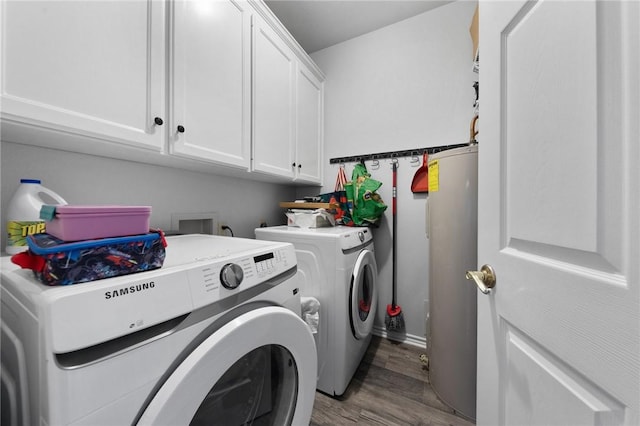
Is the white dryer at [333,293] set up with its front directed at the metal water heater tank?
yes

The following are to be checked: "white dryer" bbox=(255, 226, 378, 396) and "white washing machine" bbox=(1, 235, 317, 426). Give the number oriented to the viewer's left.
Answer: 0

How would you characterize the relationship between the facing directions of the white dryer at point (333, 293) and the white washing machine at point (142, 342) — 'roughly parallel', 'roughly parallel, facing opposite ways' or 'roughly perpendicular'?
roughly parallel

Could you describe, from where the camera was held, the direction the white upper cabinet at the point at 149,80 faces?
facing the viewer and to the right of the viewer

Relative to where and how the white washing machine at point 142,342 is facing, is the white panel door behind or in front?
in front

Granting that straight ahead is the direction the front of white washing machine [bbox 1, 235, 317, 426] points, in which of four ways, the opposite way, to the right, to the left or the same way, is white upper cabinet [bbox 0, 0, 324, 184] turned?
the same way

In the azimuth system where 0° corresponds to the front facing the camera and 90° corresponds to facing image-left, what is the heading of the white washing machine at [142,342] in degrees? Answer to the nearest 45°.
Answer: approximately 315°

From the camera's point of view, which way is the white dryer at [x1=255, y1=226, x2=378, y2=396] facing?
to the viewer's right

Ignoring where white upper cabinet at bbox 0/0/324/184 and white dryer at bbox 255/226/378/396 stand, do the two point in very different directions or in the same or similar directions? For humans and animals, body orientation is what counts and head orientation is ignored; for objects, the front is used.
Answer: same or similar directions

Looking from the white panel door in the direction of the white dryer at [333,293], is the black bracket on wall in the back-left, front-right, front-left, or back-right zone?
front-right

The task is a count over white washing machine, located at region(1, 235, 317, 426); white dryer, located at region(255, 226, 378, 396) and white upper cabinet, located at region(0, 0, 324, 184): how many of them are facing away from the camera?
0
